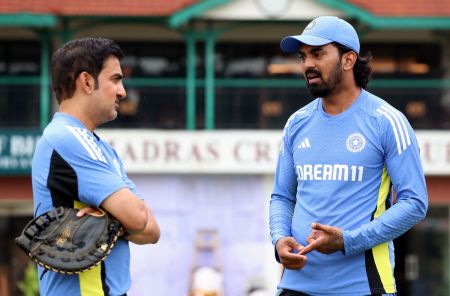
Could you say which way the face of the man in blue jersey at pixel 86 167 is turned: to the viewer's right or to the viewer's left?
to the viewer's right

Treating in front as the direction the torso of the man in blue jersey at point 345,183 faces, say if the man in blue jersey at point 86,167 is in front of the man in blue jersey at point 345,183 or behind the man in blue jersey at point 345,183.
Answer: in front

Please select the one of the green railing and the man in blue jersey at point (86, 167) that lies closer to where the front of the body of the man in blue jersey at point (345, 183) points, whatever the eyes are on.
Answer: the man in blue jersey

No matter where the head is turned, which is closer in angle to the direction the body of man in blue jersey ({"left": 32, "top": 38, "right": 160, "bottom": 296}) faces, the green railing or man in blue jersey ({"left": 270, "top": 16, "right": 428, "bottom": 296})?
the man in blue jersey

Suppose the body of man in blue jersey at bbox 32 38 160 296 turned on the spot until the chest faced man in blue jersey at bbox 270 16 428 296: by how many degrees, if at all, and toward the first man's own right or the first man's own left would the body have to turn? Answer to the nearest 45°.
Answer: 0° — they already face them

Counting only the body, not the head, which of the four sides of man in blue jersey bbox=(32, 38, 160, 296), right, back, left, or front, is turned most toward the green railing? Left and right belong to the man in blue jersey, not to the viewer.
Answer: left

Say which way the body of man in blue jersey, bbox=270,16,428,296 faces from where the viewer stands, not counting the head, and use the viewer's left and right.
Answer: facing the viewer and to the left of the viewer

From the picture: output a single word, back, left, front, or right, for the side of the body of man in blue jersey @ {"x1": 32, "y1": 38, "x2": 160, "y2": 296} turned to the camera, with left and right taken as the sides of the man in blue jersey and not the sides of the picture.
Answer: right

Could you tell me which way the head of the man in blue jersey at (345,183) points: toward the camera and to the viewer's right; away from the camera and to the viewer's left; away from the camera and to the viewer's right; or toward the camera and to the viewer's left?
toward the camera and to the viewer's left

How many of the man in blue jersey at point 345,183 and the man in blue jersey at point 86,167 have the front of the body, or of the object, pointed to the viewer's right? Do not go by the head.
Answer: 1
